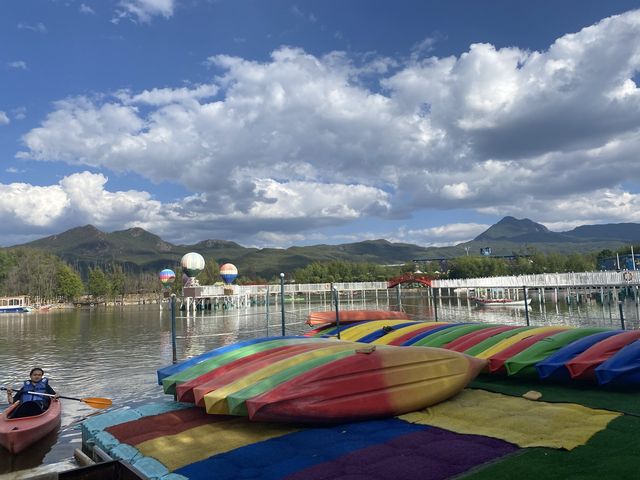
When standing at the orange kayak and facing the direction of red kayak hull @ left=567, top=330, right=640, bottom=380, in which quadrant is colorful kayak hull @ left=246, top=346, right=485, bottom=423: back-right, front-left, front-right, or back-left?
front-right

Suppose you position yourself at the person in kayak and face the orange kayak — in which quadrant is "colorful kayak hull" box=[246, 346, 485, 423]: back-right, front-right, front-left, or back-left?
front-right

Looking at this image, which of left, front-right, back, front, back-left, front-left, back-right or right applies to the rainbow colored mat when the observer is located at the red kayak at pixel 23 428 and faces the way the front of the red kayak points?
left

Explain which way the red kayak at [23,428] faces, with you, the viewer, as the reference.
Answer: facing the viewer and to the left of the viewer

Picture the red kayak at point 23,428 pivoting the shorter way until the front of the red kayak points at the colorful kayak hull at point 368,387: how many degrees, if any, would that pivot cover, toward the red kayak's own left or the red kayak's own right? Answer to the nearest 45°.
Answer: approximately 90° to the red kayak's own left

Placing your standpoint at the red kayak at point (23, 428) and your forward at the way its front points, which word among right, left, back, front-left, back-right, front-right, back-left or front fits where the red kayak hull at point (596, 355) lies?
left

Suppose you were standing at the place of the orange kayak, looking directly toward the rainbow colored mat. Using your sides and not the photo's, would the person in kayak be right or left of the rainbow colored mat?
right
